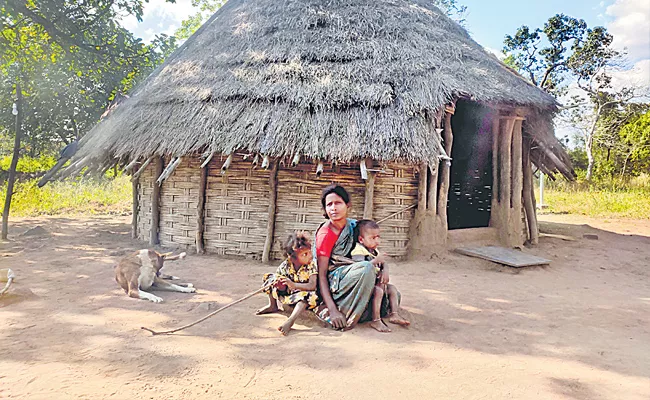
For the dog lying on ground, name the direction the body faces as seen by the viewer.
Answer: to the viewer's right

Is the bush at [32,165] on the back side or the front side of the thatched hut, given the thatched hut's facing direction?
on the back side

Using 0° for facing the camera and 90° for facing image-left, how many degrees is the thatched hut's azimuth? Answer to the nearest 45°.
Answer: approximately 315°

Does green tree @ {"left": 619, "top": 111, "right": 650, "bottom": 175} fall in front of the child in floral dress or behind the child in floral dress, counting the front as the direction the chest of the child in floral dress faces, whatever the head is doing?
behind

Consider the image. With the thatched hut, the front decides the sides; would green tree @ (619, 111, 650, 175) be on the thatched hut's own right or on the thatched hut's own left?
on the thatched hut's own left
